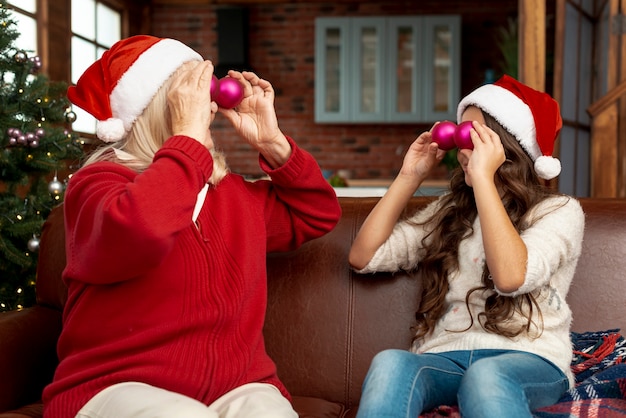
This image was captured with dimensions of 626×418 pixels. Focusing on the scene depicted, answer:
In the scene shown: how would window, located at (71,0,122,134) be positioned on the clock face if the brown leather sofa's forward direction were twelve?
The window is roughly at 5 o'clock from the brown leather sofa.

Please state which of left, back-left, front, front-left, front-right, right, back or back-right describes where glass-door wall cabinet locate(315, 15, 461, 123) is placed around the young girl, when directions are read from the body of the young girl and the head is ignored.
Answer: back-right

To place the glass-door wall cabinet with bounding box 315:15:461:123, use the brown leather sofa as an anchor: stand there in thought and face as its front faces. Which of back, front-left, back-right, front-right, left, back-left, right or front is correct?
back

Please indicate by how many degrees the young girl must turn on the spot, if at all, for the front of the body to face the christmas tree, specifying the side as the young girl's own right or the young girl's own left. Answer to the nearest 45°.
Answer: approximately 90° to the young girl's own right

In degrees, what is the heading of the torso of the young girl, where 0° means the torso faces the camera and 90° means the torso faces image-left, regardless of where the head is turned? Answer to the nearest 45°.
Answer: approximately 45°

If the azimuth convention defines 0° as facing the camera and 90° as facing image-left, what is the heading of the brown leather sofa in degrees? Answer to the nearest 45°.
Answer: approximately 0°

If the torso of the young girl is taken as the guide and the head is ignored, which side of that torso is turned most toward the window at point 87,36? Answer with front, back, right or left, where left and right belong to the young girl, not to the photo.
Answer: right

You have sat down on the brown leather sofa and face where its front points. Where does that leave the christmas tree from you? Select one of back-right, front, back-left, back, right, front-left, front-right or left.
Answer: back-right

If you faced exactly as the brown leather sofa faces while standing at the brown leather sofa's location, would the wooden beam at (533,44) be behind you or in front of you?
behind

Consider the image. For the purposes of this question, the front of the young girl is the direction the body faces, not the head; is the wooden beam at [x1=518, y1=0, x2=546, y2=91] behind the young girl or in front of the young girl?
behind

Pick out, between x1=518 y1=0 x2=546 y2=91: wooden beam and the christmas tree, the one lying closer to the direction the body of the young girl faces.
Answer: the christmas tree
